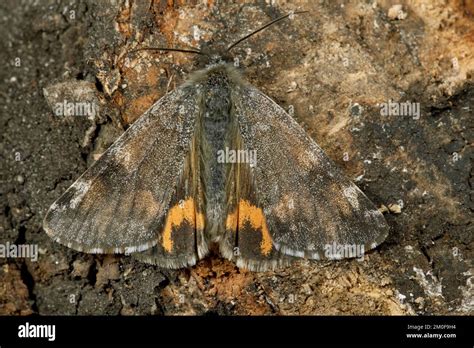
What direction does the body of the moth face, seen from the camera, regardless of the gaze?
away from the camera
